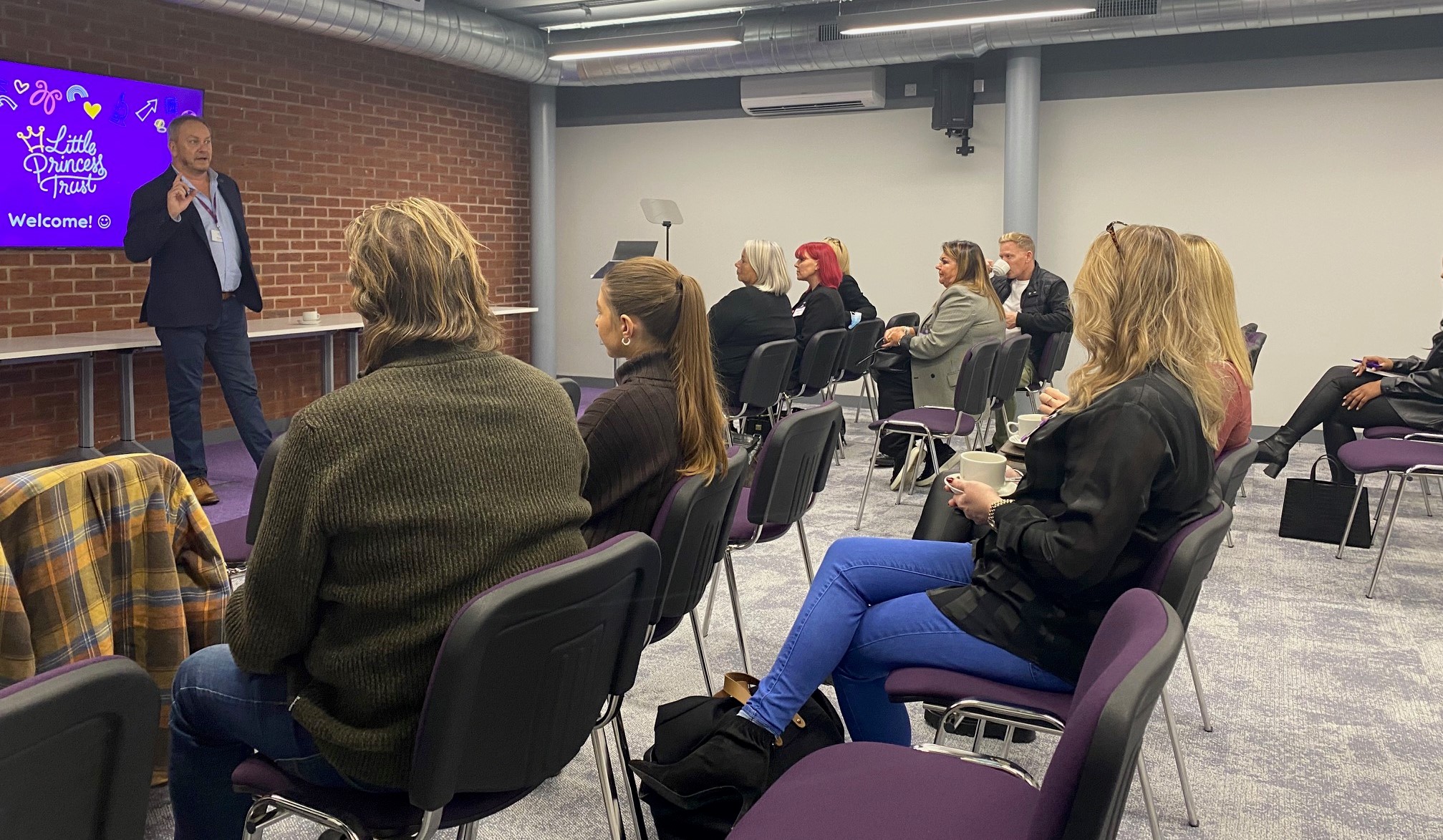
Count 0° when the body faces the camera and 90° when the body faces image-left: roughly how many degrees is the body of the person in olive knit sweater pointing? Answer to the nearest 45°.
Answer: approximately 135°

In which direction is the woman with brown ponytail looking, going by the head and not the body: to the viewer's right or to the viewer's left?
to the viewer's left

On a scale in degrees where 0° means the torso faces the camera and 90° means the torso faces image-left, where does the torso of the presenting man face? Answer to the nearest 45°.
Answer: approximately 315°

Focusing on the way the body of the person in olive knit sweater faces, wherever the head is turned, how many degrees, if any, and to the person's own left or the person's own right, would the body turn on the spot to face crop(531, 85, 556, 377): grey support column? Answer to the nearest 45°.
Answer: approximately 45° to the person's own right

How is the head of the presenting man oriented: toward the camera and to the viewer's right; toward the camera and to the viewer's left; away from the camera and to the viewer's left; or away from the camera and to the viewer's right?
toward the camera and to the viewer's right

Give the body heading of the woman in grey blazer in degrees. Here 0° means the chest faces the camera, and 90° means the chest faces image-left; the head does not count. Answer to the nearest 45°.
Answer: approximately 90°

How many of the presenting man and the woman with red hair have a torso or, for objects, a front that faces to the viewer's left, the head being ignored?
1

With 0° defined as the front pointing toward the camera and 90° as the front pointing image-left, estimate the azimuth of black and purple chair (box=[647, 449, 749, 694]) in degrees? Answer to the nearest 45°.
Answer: approximately 135°

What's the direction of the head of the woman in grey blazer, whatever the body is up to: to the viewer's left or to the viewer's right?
to the viewer's left

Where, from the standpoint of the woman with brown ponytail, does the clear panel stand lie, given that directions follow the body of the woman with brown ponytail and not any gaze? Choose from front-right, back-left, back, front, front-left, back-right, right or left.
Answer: front-right

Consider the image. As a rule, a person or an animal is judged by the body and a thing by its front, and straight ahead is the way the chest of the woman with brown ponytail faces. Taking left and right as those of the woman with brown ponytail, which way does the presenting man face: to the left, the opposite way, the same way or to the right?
the opposite way

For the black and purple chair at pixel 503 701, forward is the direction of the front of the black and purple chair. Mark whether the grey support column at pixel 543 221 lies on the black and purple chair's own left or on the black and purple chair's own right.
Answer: on the black and purple chair's own right

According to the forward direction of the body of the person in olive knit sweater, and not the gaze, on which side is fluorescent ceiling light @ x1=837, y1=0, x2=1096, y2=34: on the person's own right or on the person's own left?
on the person's own right

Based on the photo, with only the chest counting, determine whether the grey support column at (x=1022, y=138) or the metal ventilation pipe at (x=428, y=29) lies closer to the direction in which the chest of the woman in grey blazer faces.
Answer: the metal ventilation pipe

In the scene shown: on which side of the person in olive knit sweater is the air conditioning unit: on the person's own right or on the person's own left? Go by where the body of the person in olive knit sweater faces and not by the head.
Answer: on the person's own right

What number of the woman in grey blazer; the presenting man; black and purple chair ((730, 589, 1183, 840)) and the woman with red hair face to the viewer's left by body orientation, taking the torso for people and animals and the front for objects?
3

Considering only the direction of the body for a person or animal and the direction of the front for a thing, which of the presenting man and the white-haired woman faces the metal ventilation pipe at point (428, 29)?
the white-haired woman
